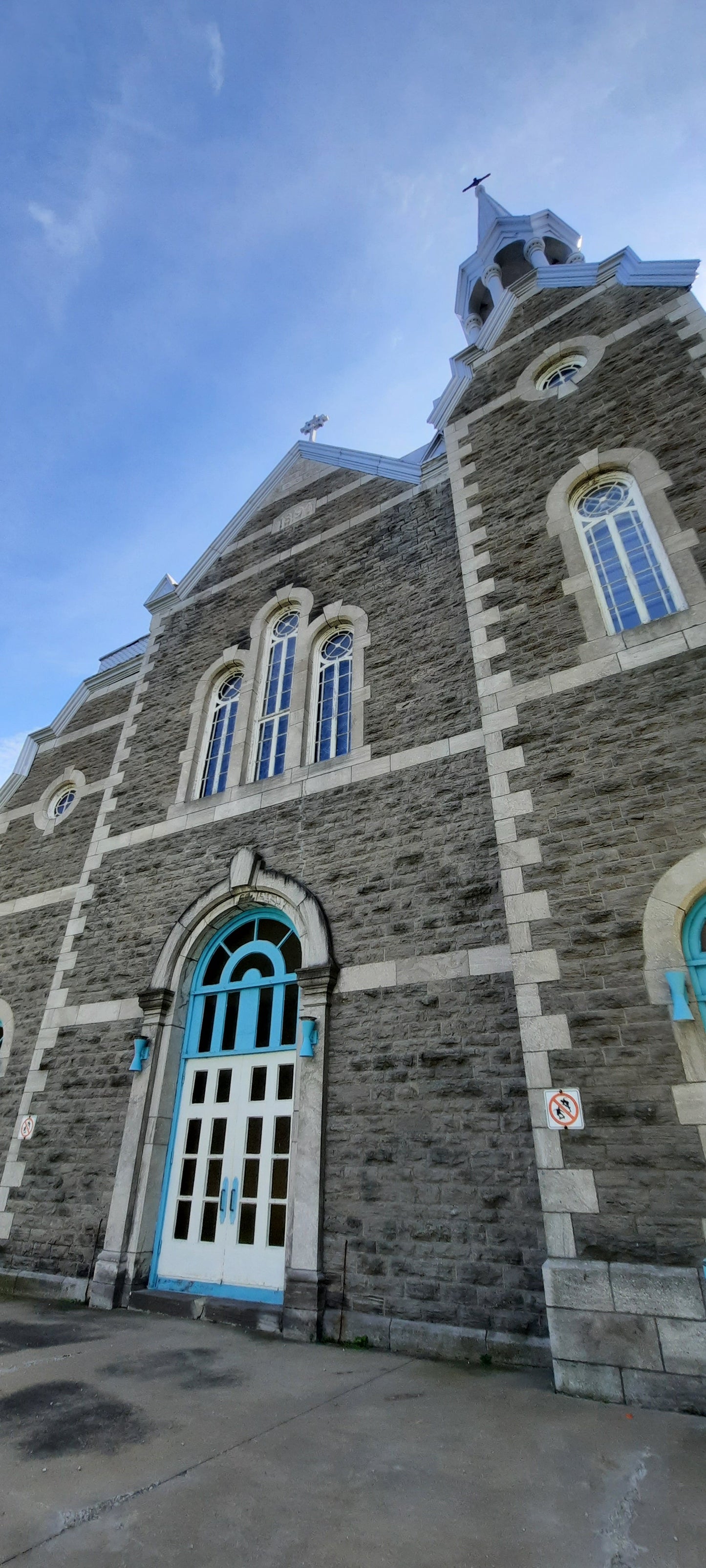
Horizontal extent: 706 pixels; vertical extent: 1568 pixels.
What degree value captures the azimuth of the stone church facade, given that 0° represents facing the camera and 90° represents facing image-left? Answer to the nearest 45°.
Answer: approximately 45°
